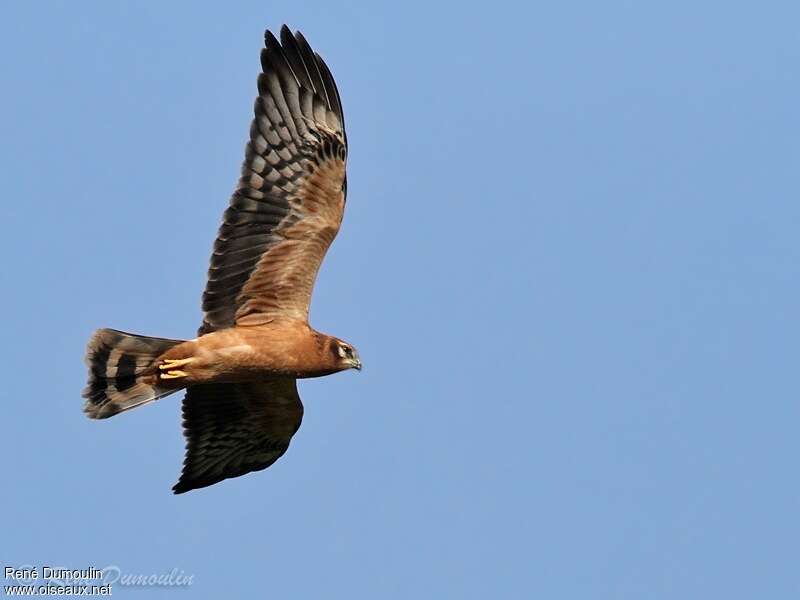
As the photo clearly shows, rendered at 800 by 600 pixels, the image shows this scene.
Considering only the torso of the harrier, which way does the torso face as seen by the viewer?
to the viewer's right
